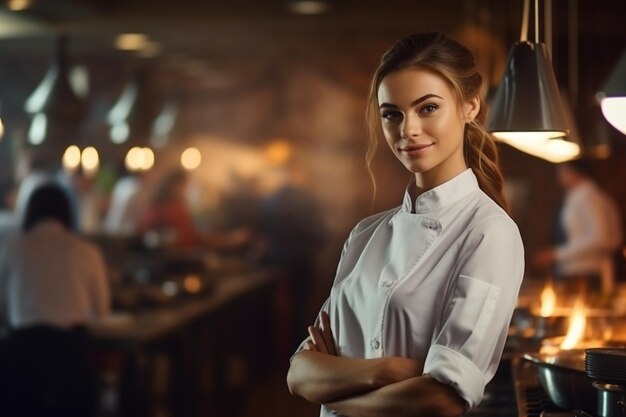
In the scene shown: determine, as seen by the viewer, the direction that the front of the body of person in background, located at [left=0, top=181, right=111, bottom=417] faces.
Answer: away from the camera

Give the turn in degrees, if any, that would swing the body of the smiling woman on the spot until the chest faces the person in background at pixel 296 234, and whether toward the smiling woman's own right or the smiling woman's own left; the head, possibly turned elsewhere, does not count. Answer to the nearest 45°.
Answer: approximately 135° to the smiling woman's own right

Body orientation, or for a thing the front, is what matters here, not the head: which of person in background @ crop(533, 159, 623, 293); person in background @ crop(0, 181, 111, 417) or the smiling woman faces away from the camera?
person in background @ crop(0, 181, 111, 417)

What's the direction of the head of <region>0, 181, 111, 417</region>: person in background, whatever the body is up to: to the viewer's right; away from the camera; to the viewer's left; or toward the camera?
away from the camera

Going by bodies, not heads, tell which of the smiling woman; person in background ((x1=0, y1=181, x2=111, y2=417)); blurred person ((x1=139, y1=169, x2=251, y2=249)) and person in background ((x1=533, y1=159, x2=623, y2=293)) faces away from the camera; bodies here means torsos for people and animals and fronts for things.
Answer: person in background ((x1=0, y1=181, x2=111, y2=417))

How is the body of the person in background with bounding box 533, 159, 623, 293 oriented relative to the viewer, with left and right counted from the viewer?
facing to the left of the viewer
